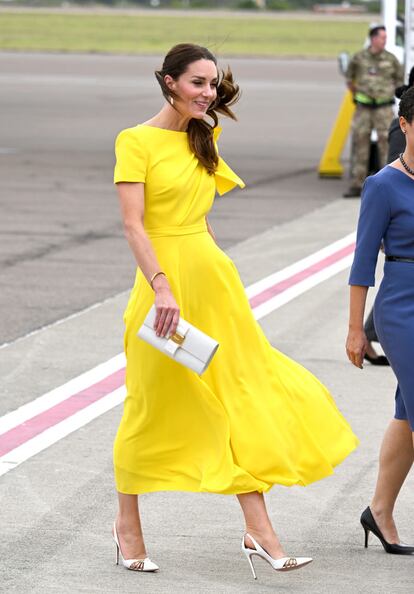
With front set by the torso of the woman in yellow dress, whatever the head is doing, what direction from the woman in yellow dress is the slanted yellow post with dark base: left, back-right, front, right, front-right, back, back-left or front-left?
back-left

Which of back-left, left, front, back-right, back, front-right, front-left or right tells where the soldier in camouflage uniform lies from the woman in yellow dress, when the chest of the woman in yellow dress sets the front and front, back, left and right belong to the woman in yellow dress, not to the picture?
back-left

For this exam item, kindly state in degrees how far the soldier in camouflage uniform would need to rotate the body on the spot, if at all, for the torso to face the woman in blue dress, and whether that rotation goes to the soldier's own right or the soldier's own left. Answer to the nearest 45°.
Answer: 0° — they already face them

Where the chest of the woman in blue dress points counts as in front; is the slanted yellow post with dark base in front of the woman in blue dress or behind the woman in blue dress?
behind

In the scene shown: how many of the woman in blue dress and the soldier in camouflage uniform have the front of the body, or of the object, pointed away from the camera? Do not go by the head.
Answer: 0

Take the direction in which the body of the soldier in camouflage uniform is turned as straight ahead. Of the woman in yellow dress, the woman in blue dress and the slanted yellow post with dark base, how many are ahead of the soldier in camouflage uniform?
2

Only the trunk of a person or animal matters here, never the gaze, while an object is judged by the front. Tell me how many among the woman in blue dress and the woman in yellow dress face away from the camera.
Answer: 0

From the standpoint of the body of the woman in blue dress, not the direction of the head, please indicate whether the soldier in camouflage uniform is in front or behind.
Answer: behind

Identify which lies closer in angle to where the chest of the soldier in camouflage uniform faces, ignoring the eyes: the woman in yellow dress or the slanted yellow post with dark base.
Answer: the woman in yellow dress

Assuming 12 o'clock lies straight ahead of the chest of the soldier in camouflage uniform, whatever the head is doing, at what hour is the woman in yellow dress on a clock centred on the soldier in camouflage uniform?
The woman in yellow dress is roughly at 12 o'clock from the soldier in camouflage uniform.

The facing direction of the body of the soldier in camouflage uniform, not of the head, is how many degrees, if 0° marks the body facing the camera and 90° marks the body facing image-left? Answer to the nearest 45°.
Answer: approximately 0°
